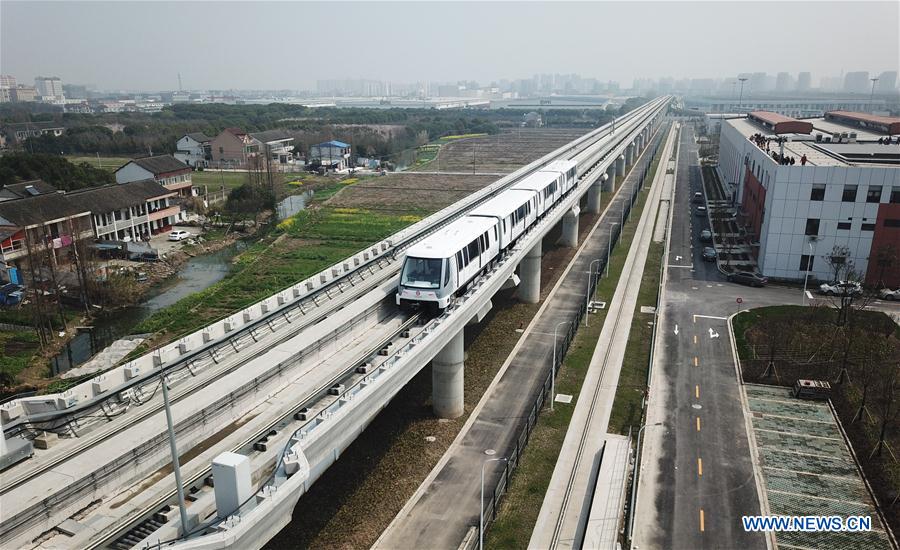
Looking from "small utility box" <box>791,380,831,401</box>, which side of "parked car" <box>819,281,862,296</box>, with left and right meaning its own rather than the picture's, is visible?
left

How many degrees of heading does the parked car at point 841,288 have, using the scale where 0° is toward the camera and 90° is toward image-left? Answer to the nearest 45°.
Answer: approximately 90°

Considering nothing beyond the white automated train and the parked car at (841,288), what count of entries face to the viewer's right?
0

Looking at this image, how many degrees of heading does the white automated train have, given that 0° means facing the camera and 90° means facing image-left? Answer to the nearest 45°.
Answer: approximately 45°

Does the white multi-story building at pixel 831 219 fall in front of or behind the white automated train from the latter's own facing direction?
behind

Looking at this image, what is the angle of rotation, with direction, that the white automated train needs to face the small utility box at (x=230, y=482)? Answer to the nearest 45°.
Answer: approximately 45° to its left

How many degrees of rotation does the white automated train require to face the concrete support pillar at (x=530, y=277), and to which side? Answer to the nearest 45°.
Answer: approximately 135° to its right

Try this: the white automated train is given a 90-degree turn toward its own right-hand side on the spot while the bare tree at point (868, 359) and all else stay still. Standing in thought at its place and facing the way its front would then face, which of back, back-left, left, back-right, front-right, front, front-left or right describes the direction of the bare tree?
back-right

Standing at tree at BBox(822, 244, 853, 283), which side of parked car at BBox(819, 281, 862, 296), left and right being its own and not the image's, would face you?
right

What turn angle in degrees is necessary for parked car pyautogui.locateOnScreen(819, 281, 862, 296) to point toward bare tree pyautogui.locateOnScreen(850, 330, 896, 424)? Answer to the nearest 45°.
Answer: approximately 90° to its left

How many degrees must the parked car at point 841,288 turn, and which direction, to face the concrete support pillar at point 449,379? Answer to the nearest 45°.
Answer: approximately 45° to its left

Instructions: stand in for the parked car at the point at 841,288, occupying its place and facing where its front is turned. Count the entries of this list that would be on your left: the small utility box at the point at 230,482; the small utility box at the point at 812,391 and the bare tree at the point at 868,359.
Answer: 3

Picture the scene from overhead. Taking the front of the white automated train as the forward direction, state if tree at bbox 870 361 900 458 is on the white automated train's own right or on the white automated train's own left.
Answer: on the white automated train's own left

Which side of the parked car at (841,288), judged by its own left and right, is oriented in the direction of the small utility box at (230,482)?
left
